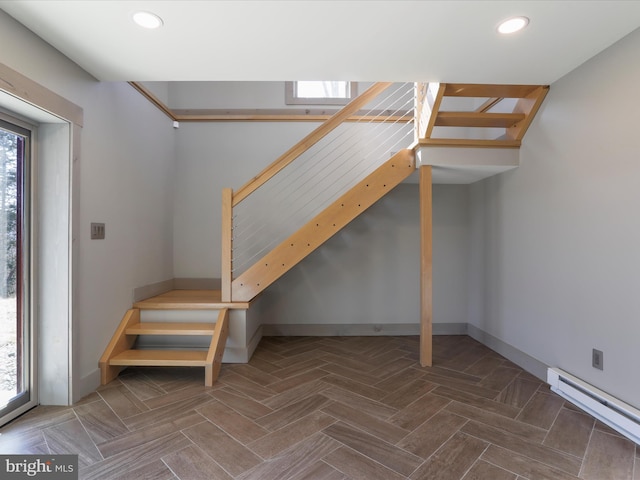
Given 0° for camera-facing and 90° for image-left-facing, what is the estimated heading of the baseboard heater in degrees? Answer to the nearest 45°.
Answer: approximately 45°

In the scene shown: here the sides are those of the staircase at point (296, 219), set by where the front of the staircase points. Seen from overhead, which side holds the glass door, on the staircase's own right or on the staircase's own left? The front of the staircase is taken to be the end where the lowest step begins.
on the staircase's own right

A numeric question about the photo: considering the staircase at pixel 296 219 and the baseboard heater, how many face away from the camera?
0

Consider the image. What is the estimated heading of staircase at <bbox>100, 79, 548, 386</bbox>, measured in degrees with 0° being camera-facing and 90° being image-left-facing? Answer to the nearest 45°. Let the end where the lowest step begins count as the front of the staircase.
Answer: approximately 0°

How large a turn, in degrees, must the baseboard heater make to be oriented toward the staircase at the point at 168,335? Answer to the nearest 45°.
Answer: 0° — it already faces it

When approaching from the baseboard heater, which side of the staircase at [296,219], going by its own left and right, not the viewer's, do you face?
left

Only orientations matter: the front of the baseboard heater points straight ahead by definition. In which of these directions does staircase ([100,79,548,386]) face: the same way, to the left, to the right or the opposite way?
to the left

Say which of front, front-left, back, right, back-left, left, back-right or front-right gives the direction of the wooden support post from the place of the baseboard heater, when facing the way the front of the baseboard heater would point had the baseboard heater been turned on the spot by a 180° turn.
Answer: back-left
